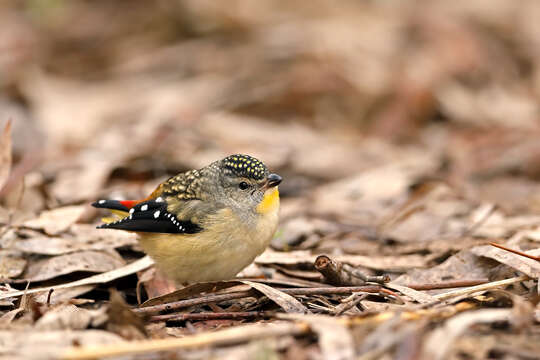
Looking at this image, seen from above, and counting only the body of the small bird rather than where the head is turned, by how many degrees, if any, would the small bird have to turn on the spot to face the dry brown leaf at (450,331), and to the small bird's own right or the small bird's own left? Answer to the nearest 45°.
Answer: approximately 45° to the small bird's own right

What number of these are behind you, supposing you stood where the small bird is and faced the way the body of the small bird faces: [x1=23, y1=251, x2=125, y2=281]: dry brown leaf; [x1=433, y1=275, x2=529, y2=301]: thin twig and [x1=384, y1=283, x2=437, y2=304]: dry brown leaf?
1

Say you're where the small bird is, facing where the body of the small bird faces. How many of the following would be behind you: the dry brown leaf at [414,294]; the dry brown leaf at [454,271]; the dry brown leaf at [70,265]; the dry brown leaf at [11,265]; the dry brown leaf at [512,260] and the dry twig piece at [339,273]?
2

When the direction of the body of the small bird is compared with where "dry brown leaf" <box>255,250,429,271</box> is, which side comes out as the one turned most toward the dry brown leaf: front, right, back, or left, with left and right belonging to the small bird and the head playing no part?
front

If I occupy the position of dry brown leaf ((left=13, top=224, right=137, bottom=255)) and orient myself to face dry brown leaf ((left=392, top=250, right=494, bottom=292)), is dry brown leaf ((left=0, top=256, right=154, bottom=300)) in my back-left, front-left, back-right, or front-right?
front-right

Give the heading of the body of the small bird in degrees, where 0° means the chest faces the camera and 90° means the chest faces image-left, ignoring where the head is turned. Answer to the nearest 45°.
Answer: approximately 270°

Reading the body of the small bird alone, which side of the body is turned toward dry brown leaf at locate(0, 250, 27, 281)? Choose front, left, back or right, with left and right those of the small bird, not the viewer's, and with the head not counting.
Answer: back

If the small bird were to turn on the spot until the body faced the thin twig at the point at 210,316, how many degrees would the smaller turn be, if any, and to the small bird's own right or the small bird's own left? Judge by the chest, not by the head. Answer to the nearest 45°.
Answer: approximately 90° to the small bird's own right

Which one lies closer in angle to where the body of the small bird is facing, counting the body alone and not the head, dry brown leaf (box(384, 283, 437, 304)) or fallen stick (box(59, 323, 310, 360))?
the dry brown leaf

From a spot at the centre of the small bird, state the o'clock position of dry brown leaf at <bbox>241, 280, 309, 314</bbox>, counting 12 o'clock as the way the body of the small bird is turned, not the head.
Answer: The dry brown leaf is roughly at 2 o'clock from the small bird.

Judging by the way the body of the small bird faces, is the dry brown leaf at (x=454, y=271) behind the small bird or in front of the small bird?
in front

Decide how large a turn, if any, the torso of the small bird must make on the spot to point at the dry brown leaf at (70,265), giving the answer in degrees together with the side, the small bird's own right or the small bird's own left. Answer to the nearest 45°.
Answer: approximately 180°

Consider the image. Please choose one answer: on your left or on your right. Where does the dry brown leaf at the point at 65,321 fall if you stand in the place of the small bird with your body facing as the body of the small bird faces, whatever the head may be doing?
on your right

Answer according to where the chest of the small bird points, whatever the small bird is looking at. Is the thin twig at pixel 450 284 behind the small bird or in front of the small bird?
in front

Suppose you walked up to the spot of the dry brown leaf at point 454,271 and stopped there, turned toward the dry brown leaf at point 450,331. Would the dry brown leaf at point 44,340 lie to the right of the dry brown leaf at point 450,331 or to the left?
right

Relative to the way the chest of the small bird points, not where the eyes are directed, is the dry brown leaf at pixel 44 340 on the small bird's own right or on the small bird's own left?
on the small bird's own right
